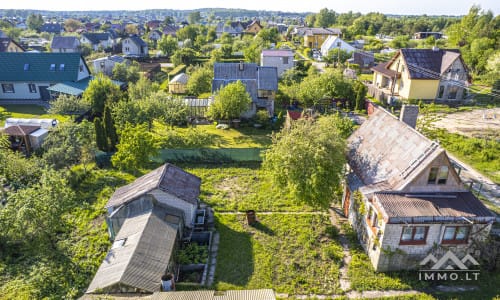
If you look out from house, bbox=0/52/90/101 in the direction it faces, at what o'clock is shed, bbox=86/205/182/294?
shed, bbox=86/205/182/294 is roughly at 12 o'clock from house, bbox=0/52/90/101.

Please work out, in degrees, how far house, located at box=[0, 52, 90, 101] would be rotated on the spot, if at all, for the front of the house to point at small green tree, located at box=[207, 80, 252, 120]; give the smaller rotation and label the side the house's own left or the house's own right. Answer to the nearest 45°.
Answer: approximately 45° to the house's own left

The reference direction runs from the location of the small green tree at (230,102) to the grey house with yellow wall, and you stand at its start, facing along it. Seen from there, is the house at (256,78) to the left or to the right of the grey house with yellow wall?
left

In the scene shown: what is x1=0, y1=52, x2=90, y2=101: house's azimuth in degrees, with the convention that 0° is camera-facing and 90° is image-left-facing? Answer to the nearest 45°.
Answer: approximately 0°

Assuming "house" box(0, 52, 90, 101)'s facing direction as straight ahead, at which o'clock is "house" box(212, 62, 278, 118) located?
"house" box(212, 62, 278, 118) is roughly at 10 o'clock from "house" box(0, 52, 90, 101).

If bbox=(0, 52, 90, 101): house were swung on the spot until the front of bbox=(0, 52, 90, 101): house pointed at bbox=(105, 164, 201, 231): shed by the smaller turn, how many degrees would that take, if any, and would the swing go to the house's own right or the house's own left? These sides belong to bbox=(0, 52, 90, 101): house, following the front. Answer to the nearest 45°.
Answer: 0° — it already faces it

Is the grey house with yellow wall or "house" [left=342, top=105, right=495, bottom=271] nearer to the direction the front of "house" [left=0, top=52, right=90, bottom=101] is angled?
the house

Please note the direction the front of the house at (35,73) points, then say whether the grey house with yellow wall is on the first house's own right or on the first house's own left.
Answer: on the first house's own left
